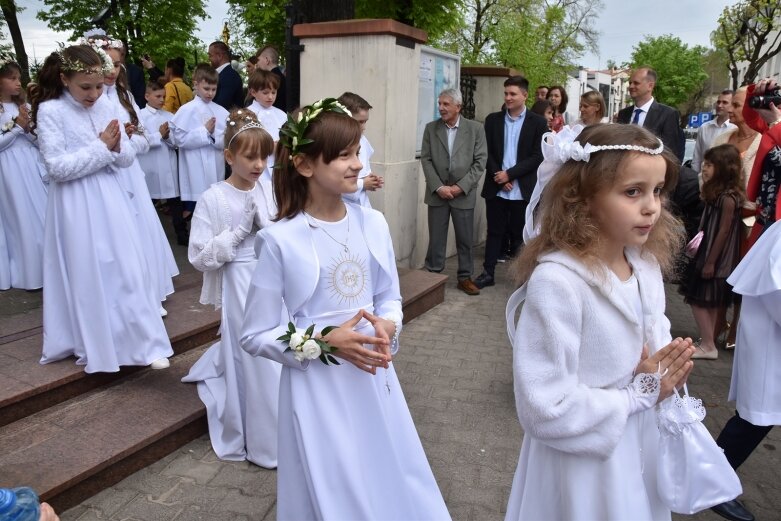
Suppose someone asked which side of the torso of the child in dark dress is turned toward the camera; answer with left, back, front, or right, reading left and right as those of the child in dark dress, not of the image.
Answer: left

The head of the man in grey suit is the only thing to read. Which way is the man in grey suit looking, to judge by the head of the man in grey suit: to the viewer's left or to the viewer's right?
to the viewer's left

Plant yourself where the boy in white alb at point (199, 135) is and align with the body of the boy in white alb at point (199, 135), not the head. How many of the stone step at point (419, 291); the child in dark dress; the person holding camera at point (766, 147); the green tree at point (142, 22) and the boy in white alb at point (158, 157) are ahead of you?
3

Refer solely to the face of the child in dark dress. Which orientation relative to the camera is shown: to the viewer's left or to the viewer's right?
to the viewer's left

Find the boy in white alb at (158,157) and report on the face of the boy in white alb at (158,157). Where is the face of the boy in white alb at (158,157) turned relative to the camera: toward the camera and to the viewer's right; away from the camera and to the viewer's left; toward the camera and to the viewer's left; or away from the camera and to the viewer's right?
toward the camera and to the viewer's right

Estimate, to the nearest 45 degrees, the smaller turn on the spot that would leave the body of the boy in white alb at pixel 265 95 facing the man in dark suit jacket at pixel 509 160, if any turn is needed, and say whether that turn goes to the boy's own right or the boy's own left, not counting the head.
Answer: approximately 45° to the boy's own left

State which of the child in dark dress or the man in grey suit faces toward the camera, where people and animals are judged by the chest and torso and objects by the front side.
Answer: the man in grey suit

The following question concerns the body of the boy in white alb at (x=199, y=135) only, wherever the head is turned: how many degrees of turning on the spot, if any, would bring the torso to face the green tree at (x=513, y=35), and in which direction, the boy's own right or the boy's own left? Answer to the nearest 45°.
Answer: approximately 90° to the boy's own left

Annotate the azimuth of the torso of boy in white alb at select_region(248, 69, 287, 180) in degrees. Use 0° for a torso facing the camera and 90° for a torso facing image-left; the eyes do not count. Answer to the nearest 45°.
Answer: approximately 315°

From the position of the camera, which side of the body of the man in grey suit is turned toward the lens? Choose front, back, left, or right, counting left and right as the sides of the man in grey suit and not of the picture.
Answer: front

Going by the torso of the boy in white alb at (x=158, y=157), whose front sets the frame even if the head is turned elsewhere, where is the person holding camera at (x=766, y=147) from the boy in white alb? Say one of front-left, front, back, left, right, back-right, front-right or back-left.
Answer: front
